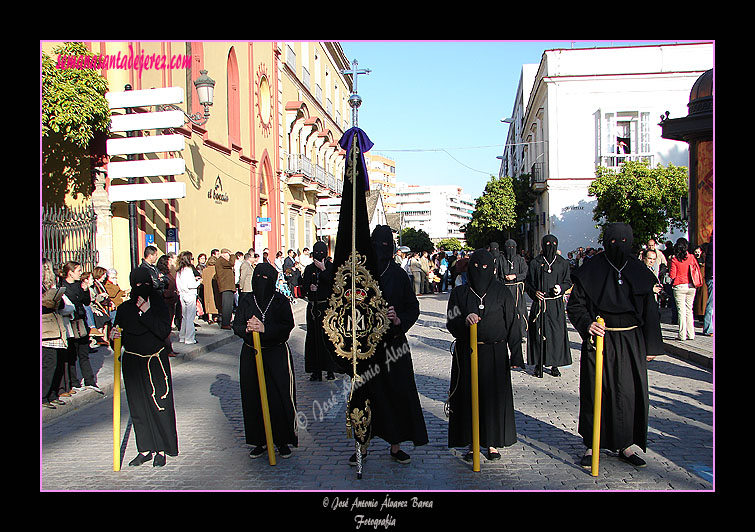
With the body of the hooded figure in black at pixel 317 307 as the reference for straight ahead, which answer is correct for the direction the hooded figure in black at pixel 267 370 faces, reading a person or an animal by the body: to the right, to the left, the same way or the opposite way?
the same way

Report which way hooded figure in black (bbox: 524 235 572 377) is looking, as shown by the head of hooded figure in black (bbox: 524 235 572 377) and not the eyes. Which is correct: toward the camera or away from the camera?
toward the camera

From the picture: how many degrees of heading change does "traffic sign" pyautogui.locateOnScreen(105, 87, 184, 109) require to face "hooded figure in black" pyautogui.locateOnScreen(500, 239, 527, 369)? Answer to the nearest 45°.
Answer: approximately 45° to its left

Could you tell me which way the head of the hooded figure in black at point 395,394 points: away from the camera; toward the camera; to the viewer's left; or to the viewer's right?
toward the camera

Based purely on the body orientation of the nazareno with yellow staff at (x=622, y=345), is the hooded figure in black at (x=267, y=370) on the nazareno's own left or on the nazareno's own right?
on the nazareno's own right

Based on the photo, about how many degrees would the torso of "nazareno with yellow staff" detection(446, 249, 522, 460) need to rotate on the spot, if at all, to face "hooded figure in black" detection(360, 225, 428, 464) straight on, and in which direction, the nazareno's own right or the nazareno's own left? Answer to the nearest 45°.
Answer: approximately 90° to the nazareno's own right

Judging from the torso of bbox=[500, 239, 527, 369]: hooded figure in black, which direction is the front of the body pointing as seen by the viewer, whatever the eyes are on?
toward the camera

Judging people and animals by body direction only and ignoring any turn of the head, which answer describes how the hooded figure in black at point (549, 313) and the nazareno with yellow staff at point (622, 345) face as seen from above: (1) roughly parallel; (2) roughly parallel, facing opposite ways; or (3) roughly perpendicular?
roughly parallel

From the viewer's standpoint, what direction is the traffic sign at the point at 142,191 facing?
toward the camera

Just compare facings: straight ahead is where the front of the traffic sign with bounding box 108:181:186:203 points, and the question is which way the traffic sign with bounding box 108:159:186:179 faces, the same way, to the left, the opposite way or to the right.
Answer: the same way

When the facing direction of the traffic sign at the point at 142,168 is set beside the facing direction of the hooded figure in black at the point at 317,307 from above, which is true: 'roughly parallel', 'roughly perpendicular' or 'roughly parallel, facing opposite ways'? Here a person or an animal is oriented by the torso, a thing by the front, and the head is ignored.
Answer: roughly parallel

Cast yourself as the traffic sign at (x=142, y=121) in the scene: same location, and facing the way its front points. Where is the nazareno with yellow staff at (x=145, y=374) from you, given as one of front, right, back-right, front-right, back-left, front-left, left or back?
front

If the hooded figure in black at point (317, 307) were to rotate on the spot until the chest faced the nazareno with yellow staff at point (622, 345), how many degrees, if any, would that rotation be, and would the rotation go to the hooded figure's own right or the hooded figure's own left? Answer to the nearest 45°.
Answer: approximately 45° to the hooded figure's own left

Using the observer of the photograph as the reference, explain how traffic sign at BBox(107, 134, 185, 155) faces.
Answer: facing the viewer
